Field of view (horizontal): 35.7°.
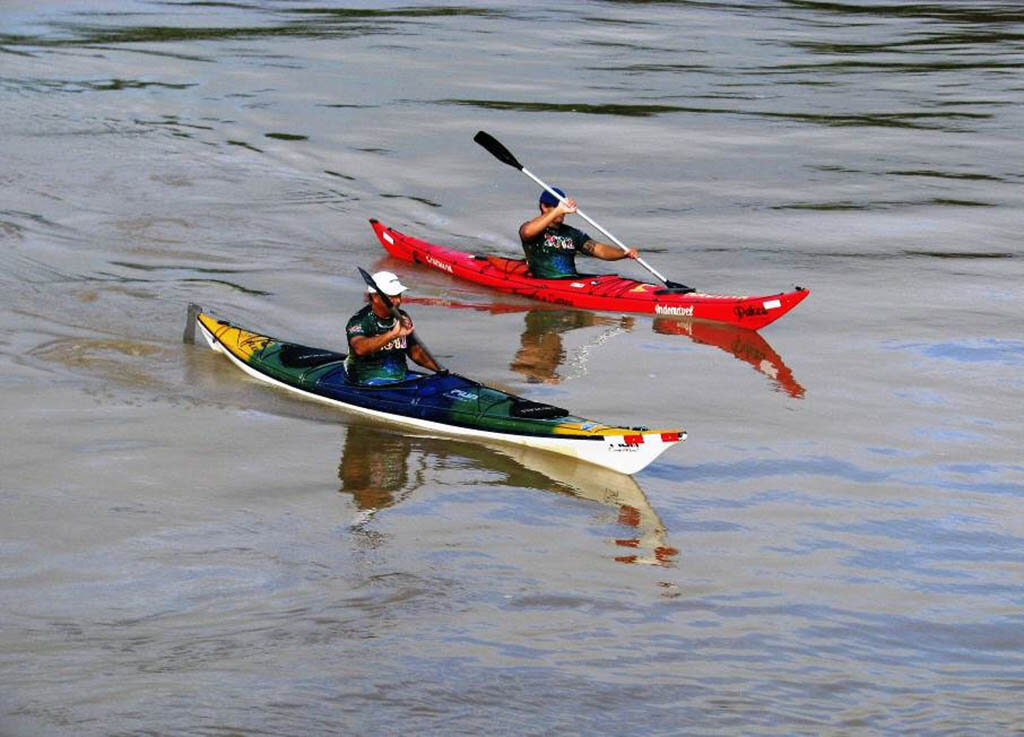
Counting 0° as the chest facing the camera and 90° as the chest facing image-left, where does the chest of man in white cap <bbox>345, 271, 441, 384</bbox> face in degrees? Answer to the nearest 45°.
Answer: approximately 315°

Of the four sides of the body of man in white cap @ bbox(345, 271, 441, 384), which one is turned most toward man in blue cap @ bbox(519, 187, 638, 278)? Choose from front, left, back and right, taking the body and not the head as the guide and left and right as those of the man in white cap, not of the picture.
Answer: left

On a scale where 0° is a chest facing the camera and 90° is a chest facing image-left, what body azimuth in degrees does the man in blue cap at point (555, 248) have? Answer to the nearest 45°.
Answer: approximately 315°

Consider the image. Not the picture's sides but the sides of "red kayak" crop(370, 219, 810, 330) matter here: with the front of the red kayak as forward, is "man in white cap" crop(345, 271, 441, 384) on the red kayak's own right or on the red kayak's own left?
on the red kayak's own right

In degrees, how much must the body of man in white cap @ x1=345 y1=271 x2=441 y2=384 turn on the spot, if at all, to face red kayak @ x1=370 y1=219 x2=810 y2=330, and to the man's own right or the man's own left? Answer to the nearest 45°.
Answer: approximately 90° to the man's own left
